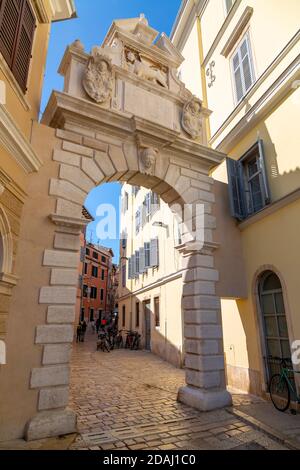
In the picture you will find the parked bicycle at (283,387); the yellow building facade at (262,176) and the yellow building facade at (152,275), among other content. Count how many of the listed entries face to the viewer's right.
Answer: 0

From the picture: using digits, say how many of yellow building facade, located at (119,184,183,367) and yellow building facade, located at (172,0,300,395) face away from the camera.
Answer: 0

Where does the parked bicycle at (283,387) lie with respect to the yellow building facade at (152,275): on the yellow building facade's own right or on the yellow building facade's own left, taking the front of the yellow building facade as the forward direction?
on the yellow building facade's own left

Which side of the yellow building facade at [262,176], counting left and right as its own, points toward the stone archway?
front

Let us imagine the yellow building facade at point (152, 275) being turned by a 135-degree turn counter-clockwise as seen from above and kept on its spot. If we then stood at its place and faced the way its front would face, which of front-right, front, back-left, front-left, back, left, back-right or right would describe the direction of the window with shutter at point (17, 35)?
right

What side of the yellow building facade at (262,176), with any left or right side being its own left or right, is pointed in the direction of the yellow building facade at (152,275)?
right

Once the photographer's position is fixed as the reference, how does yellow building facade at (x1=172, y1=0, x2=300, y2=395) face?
facing the viewer and to the left of the viewer

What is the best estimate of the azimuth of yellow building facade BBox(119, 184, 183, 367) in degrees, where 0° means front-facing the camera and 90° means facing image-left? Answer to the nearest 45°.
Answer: approximately 45°
